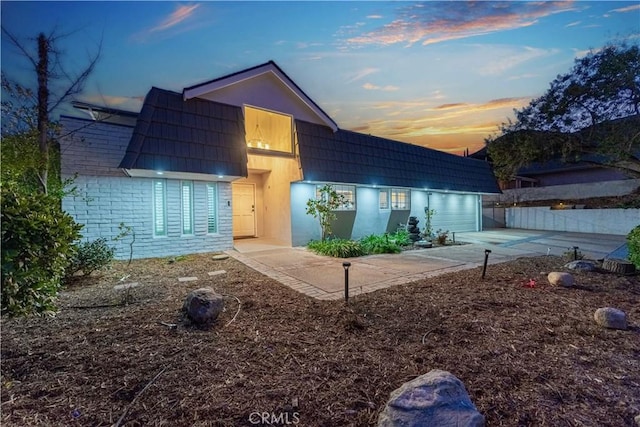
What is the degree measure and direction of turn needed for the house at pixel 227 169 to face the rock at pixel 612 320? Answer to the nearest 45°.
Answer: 0° — it already faces it

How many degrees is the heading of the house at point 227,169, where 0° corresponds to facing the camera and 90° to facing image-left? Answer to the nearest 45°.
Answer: approximately 315°

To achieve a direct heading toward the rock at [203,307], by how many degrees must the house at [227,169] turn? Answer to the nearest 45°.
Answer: approximately 45° to its right

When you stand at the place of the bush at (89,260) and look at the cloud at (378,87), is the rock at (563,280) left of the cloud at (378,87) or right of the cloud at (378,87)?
right

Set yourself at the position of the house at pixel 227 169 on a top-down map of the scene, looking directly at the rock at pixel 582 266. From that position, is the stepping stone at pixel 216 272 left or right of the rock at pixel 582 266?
right

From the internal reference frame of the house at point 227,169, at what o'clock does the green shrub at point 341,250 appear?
The green shrub is roughly at 11 o'clock from the house.

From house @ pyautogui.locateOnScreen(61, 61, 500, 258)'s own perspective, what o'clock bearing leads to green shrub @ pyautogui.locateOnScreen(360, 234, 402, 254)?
The green shrub is roughly at 11 o'clock from the house.

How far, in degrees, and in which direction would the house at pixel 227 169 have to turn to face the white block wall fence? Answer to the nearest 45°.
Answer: approximately 45° to its left
